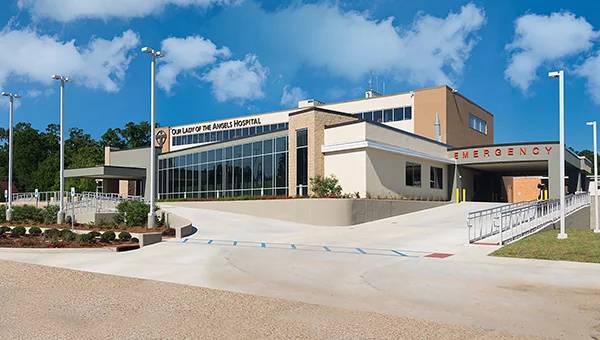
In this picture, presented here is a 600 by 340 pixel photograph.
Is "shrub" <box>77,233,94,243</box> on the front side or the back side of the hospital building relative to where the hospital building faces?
on the front side

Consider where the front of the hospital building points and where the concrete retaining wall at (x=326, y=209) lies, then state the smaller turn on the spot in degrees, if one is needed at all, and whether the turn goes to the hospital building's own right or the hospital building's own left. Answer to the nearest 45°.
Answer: approximately 45° to the hospital building's own left

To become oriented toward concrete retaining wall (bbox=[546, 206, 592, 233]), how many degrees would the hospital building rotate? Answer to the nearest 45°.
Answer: approximately 90° to its left

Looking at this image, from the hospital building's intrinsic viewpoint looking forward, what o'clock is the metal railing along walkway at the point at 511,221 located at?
The metal railing along walkway is roughly at 10 o'clock from the hospital building.

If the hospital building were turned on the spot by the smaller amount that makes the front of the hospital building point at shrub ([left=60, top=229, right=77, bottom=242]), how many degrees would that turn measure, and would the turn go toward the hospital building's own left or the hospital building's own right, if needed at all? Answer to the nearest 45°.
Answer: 0° — it already faces it

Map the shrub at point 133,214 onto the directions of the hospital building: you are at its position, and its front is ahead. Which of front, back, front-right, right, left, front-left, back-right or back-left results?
front

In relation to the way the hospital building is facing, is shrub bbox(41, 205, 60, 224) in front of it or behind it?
in front

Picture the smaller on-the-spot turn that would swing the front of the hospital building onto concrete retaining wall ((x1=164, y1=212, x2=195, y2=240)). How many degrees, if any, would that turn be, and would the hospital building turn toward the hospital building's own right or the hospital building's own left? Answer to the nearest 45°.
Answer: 0° — it already faces it

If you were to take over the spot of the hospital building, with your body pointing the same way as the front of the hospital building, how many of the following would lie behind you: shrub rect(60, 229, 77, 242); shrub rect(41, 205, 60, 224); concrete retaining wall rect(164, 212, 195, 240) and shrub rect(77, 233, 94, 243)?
0

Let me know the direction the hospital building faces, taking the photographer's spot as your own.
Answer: facing the viewer and to the left of the viewer

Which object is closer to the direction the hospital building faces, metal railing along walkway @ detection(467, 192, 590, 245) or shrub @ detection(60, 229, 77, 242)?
the shrub
